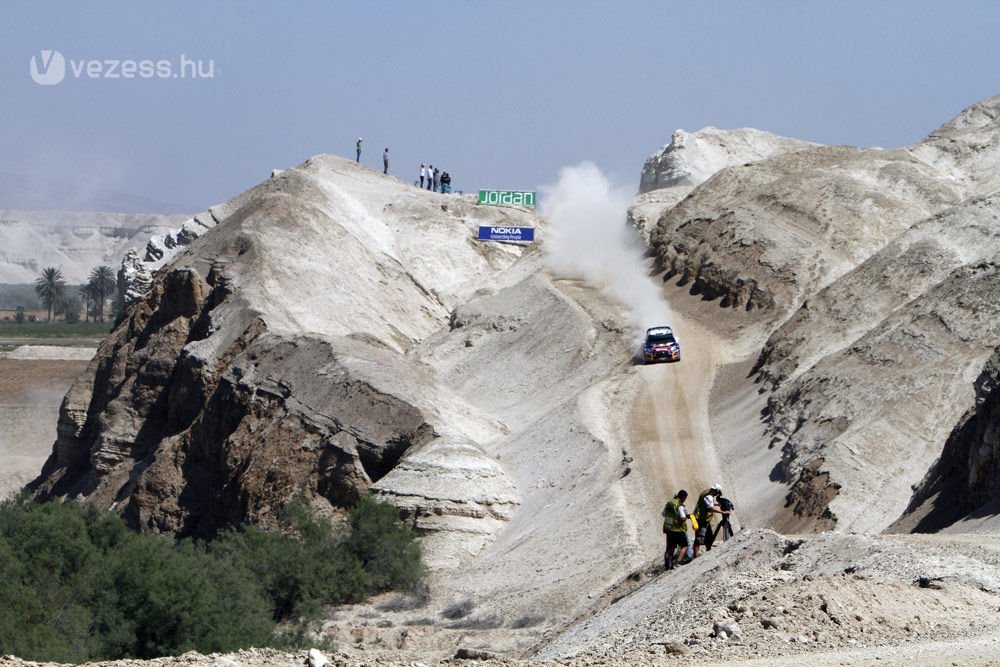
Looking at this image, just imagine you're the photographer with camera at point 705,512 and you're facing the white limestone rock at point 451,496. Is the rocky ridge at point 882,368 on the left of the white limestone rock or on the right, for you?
right

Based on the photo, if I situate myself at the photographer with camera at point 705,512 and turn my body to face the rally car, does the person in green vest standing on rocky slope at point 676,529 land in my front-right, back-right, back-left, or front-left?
back-left

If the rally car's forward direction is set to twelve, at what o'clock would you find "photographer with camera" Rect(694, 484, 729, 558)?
The photographer with camera is roughly at 12 o'clock from the rally car.

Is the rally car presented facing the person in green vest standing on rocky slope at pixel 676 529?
yes

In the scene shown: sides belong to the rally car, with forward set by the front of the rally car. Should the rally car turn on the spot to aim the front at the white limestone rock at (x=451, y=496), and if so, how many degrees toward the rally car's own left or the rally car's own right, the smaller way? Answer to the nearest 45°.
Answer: approximately 45° to the rally car's own right

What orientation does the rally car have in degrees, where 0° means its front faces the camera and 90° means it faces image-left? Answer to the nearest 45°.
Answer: approximately 0°
